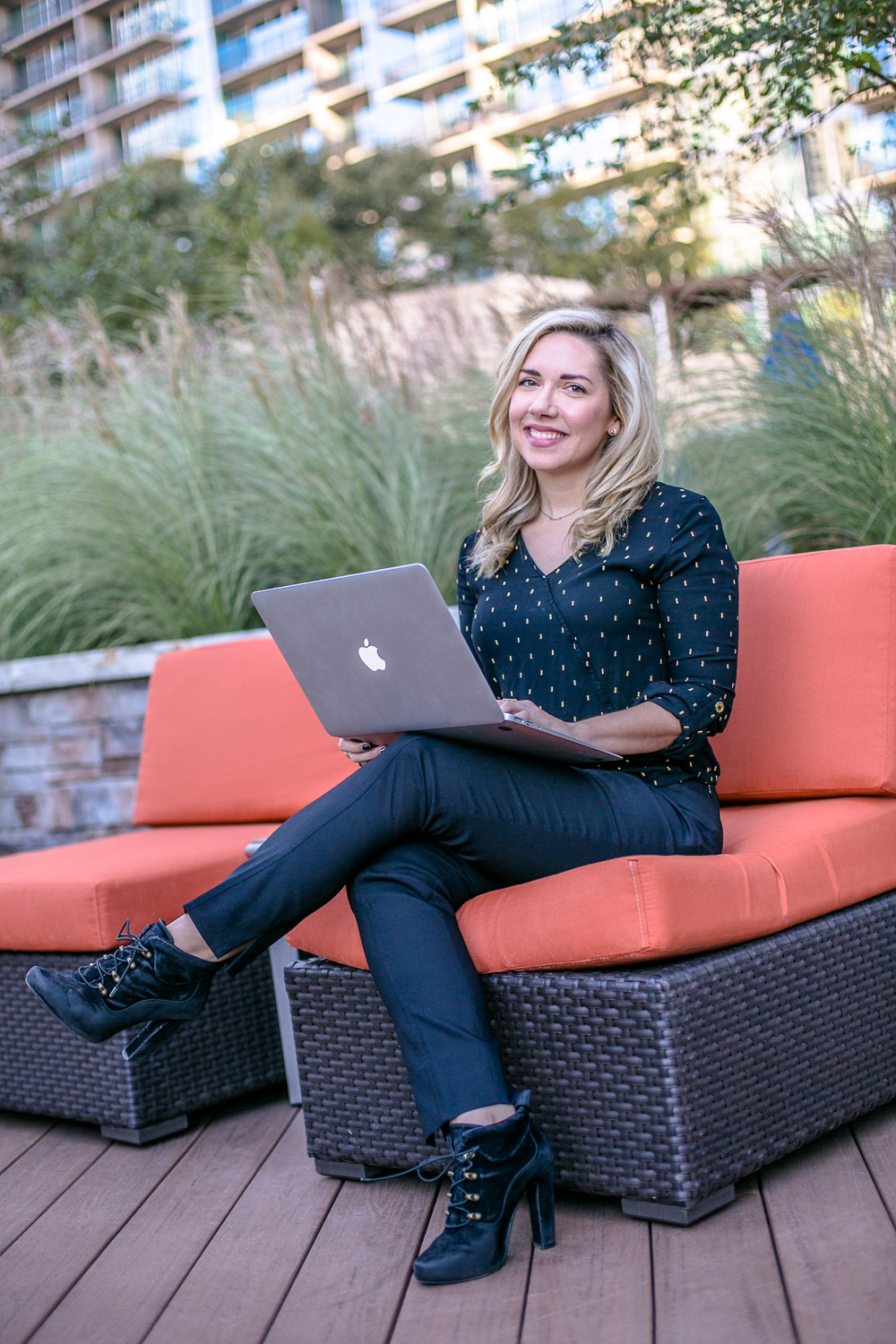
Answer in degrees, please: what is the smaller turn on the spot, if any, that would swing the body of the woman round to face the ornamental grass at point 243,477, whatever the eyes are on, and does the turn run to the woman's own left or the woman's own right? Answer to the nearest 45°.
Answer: approximately 135° to the woman's own right

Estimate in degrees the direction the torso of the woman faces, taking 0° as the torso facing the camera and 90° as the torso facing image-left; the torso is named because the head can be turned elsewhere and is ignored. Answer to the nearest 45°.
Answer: approximately 45°

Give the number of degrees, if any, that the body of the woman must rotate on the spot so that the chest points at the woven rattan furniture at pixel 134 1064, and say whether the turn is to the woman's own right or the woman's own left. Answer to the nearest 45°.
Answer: approximately 90° to the woman's own right

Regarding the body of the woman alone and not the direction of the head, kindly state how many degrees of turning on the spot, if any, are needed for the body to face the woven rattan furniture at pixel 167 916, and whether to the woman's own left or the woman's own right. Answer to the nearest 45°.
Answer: approximately 90° to the woman's own right

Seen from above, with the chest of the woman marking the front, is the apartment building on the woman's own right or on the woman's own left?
on the woman's own right

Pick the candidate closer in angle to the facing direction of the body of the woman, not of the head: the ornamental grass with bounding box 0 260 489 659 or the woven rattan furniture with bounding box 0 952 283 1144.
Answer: the woven rattan furniture

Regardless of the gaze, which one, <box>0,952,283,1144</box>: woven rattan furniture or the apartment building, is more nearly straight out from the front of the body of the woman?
the woven rattan furniture
